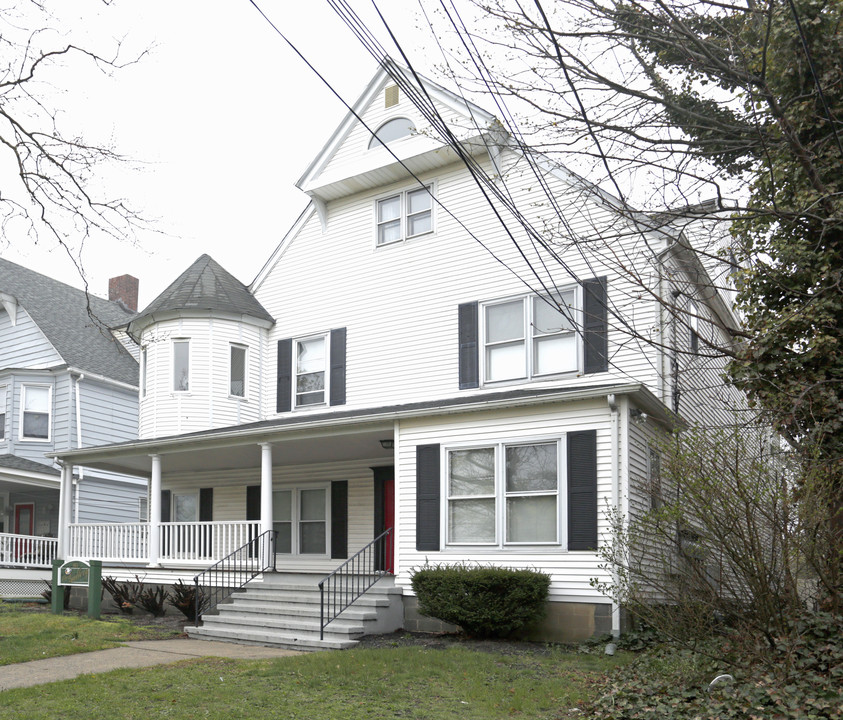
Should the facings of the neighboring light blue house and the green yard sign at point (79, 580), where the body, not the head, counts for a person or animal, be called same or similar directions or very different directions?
same or similar directions

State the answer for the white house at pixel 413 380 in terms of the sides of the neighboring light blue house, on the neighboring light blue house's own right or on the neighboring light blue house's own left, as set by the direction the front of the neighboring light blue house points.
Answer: on the neighboring light blue house's own left

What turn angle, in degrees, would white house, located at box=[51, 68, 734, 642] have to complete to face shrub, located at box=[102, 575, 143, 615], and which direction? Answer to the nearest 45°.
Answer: approximately 45° to its right

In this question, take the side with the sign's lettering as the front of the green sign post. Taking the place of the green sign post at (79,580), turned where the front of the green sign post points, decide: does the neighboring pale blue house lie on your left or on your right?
on your right

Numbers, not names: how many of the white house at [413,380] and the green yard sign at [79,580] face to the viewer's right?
0

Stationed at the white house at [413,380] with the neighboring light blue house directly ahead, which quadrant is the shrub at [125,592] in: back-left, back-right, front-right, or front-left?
front-left

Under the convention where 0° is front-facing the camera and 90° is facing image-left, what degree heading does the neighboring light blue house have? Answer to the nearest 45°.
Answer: approximately 45°

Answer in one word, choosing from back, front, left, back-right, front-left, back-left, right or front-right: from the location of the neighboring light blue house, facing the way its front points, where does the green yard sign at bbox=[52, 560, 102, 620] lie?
front-left

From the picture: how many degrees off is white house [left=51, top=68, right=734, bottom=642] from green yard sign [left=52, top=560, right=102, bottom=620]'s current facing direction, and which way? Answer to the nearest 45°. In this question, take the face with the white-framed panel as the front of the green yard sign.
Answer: approximately 135° to its left

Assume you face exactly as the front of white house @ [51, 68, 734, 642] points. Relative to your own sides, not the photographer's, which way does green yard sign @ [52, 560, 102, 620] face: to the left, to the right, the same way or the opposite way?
the same way

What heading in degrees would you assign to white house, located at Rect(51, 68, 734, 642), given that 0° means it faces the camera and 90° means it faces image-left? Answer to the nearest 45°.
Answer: approximately 45°

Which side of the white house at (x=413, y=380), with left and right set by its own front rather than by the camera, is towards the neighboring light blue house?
right
